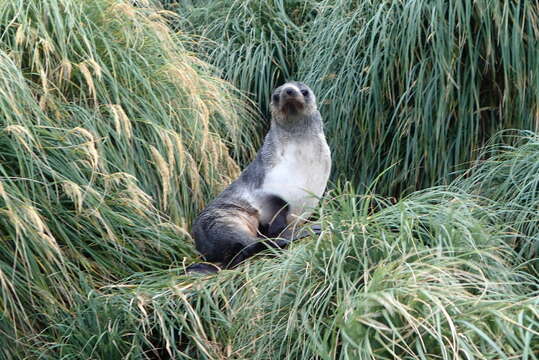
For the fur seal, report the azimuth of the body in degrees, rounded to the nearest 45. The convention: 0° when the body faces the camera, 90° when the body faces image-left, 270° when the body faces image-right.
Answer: approximately 315°

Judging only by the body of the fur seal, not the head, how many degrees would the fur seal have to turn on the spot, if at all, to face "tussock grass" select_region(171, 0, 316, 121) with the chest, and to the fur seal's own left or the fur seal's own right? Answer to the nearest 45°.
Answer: approximately 135° to the fur seal's own left
